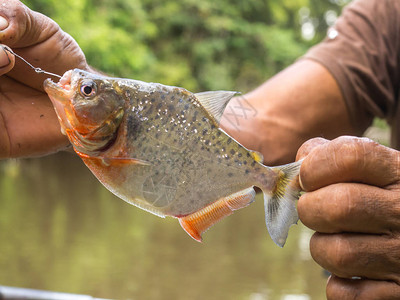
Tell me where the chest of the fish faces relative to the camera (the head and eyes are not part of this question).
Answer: to the viewer's left
